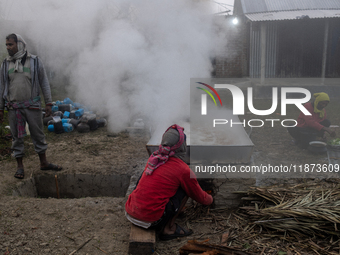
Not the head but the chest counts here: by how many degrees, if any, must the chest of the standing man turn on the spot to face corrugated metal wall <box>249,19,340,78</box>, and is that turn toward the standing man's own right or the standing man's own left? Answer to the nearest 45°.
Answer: approximately 135° to the standing man's own left

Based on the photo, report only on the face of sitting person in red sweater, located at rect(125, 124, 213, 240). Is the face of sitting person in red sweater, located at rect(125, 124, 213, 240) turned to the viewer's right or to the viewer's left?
to the viewer's right

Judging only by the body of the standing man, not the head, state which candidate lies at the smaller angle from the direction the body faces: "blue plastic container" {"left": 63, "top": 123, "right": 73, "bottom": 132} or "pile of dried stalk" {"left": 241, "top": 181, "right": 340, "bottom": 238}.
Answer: the pile of dried stalk

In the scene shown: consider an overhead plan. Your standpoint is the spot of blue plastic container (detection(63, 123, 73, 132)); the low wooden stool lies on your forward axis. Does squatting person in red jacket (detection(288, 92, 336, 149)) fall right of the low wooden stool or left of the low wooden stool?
left

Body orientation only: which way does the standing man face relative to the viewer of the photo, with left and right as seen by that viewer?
facing the viewer

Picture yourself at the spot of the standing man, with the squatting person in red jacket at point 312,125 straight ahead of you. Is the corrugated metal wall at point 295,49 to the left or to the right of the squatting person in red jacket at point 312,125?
left

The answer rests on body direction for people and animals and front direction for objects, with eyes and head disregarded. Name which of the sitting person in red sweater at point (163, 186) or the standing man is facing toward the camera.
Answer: the standing man

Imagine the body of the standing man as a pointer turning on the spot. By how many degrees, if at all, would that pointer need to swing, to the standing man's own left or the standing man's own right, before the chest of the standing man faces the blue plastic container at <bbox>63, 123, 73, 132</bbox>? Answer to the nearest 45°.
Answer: approximately 180°

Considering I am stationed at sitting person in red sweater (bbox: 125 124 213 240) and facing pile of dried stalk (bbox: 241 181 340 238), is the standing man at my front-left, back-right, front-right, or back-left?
back-left

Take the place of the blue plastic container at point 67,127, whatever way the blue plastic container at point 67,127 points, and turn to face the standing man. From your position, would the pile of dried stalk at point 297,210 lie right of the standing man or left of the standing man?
left

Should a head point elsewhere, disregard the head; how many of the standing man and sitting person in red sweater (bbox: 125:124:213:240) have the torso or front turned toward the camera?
1

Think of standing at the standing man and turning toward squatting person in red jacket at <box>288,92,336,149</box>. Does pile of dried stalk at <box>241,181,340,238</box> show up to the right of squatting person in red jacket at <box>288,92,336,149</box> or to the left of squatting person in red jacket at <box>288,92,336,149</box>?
right
